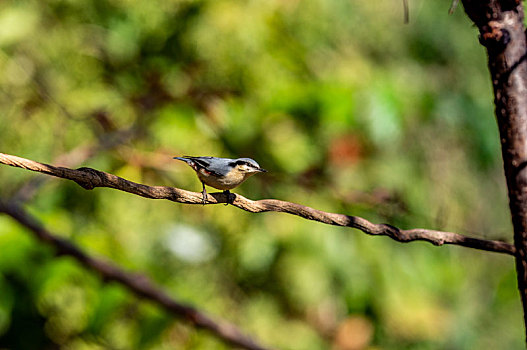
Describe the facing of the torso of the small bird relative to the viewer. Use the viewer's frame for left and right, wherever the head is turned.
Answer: facing to the right of the viewer
